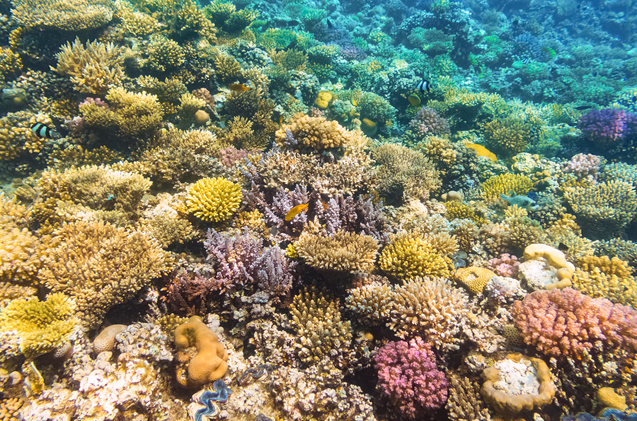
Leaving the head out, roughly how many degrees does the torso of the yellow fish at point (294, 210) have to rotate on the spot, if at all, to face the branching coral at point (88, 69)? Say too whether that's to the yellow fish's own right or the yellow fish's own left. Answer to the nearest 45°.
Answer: approximately 45° to the yellow fish's own right

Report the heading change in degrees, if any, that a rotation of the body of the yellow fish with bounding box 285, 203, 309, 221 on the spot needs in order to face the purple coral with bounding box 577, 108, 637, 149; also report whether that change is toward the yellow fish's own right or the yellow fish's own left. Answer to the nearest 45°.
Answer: approximately 135° to the yellow fish's own right

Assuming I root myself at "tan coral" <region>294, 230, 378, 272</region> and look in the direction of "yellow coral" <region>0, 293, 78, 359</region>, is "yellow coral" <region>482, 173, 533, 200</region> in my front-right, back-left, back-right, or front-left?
back-right

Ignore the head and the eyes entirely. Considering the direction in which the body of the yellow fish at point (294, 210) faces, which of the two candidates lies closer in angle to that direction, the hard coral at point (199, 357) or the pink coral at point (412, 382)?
the hard coral

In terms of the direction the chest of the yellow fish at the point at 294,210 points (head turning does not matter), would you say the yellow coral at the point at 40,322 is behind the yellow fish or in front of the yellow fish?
in front

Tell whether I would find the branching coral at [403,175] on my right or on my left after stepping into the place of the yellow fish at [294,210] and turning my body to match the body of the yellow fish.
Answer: on my right

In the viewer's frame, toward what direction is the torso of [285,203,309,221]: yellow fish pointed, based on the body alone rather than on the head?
to the viewer's left

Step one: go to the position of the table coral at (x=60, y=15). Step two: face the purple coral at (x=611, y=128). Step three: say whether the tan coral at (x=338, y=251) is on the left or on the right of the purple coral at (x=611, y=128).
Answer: right
